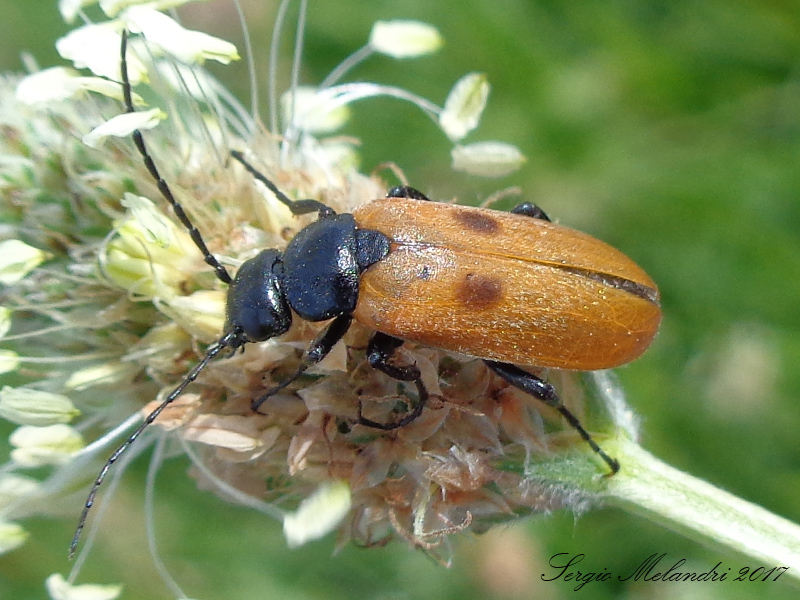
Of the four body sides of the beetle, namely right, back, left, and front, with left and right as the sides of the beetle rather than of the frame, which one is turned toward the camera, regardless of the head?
left
